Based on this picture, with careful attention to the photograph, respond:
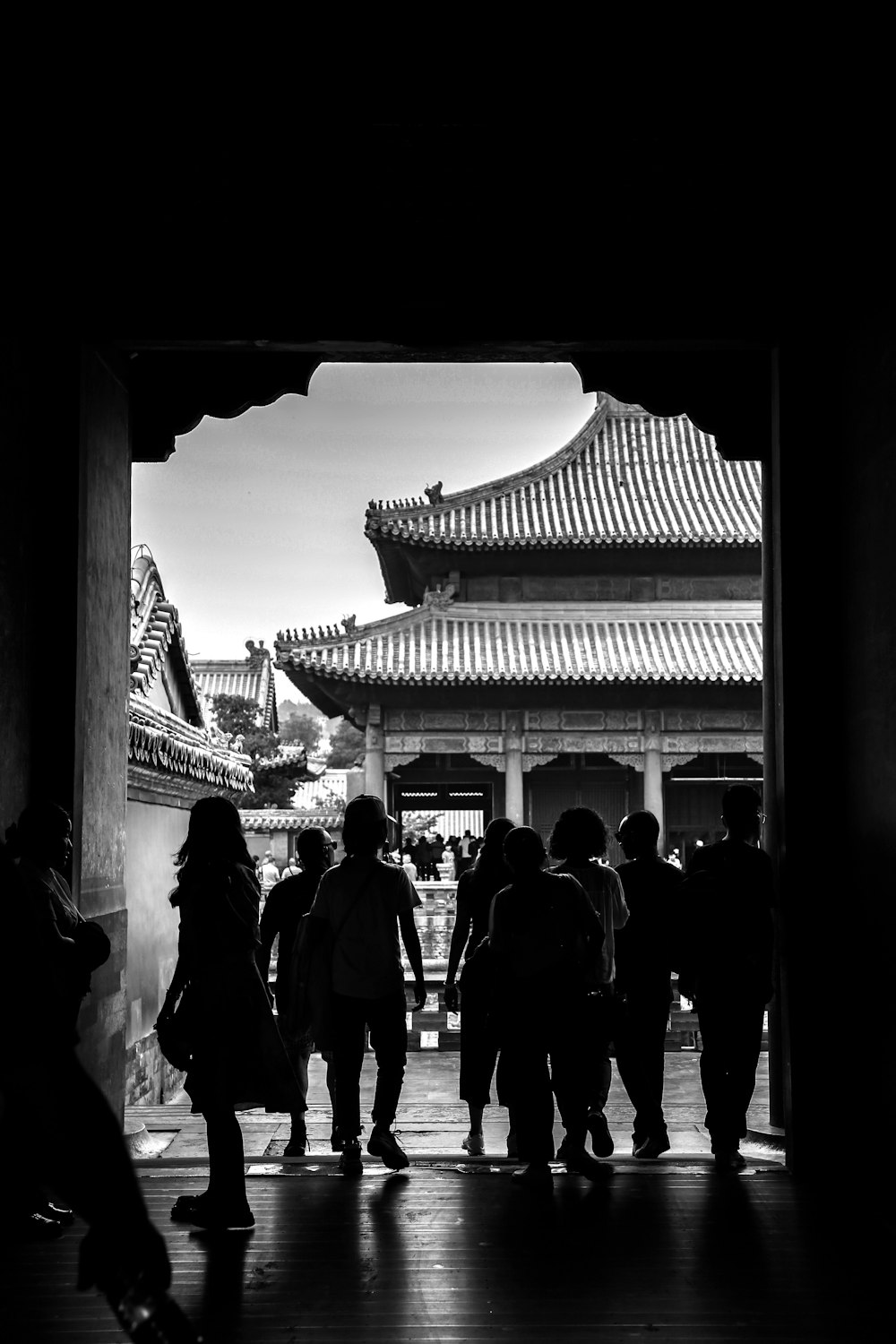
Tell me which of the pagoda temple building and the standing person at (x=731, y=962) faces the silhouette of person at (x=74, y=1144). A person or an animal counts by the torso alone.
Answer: the pagoda temple building

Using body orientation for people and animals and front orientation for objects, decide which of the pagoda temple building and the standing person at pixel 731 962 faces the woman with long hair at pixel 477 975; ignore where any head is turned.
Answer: the pagoda temple building

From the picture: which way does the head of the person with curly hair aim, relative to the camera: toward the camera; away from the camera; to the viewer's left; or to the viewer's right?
away from the camera

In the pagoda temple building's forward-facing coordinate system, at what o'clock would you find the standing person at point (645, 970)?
The standing person is roughly at 12 o'clock from the pagoda temple building.

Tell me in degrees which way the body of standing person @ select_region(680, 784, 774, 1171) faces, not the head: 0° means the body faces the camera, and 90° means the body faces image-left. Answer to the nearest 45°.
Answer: approximately 225°

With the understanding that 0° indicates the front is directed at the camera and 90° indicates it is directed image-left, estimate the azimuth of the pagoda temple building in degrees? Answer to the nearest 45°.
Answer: approximately 0°

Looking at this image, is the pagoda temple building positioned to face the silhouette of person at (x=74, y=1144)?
yes

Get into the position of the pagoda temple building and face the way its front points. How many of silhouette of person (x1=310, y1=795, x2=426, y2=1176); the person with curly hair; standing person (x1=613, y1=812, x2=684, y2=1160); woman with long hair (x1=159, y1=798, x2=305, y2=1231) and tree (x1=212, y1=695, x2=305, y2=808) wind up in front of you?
4
